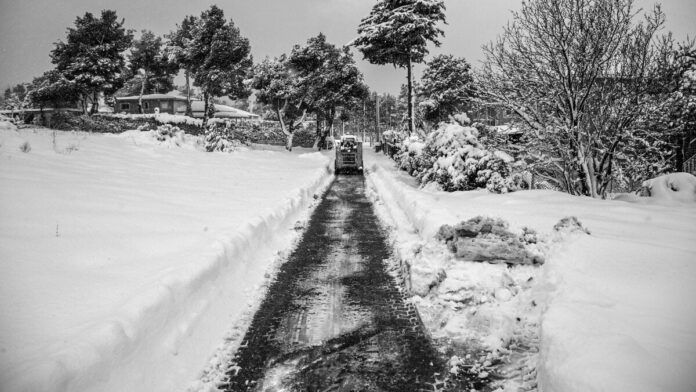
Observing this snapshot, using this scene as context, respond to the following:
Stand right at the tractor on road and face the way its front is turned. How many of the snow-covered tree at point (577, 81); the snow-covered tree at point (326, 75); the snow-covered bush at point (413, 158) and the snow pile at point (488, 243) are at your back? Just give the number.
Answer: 1
